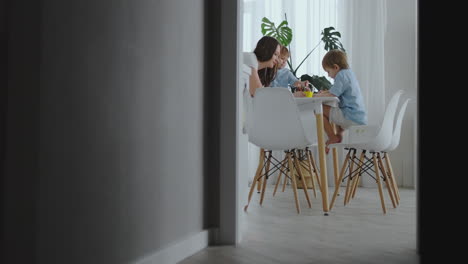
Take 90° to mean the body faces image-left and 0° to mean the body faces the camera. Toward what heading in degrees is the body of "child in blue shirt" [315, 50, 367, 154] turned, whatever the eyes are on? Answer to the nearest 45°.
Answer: approximately 90°

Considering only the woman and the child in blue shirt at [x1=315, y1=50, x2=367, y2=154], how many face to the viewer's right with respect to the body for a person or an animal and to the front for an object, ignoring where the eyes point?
1

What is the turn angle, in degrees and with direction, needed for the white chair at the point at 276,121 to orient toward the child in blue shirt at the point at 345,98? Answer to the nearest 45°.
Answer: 0° — it already faces them

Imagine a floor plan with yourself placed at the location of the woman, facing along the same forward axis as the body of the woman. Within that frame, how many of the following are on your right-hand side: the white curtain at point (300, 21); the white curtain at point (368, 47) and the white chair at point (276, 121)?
1

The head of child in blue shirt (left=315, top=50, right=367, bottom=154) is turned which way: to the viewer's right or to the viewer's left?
to the viewer's left

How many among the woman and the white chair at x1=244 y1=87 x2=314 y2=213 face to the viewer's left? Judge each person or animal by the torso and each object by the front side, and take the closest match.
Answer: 0

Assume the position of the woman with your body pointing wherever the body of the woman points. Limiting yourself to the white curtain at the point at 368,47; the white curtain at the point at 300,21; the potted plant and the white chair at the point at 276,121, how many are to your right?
1

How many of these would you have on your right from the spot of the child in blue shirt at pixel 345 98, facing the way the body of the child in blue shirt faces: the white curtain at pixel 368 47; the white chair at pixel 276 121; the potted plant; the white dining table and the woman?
2

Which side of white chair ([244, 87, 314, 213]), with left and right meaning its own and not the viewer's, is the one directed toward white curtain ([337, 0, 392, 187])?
front

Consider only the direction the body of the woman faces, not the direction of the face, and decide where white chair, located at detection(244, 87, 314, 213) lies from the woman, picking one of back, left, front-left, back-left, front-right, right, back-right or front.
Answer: right

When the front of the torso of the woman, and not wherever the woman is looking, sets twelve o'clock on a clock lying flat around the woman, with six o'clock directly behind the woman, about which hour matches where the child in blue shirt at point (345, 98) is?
The child in blue shirt is roughly at 11 o'clock from the woman.

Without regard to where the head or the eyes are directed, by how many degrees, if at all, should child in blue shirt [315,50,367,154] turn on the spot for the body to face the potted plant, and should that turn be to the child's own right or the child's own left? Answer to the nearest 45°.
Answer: approximately 90° to the child's own right

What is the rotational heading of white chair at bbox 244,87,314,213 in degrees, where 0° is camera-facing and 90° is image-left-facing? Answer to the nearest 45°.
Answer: approximately 225°

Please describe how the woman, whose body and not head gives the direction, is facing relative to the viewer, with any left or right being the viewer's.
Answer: facing to the right of the viewer

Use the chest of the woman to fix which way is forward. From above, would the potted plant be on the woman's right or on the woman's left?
on the woman's left

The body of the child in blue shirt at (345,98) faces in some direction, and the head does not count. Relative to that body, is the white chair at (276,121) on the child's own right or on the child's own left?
on the child's own left
